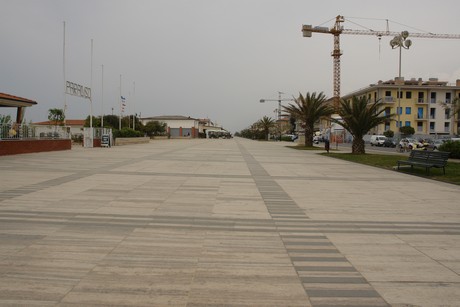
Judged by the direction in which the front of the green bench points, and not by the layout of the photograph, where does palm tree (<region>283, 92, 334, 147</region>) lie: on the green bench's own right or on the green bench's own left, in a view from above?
on the green bench's own right

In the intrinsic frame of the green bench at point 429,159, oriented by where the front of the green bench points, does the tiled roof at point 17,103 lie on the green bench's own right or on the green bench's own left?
on the green bench's own right

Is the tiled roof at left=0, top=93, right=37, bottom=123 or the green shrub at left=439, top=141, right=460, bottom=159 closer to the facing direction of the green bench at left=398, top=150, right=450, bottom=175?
the tiled roof

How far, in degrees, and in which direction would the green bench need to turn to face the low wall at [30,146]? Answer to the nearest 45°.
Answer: approximately 45° to its right

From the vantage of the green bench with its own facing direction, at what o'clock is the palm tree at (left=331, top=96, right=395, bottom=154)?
The palm tree is roughly at 4 o'clock from the green bench.

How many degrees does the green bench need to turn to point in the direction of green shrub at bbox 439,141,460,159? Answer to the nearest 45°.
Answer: approximately 135° to its right

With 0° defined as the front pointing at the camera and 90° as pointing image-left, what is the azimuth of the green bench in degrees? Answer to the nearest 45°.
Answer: approximately 45°

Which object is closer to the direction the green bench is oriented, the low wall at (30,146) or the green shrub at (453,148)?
the low wall

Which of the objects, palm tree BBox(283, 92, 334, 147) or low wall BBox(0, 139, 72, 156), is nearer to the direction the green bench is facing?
the low wall
